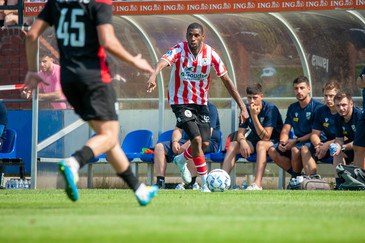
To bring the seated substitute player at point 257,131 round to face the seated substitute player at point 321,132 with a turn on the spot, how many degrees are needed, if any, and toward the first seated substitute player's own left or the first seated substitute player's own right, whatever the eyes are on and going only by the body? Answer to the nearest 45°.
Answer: approximately 135° to the first seated substitute player's own left

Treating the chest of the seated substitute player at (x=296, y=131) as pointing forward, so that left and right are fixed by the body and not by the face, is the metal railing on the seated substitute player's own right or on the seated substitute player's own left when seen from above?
on the seated substitute player's own right

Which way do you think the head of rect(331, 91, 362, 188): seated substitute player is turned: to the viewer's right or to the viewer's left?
to the viewer's left

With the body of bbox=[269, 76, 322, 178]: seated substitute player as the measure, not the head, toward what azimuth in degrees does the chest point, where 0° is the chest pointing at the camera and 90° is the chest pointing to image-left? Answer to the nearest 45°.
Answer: approximately 45°

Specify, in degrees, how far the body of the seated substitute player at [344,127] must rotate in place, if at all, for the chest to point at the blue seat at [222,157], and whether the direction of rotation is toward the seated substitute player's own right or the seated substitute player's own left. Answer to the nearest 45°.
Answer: approximately 45° to the seated substitute player's own right

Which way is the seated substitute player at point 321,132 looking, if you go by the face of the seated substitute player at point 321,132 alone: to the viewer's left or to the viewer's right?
to the viewer's left

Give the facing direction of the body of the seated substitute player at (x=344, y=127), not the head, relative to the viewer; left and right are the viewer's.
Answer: facing the viewer and to the left of the viewer

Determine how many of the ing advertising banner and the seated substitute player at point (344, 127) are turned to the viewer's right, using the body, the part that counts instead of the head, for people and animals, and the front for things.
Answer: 0

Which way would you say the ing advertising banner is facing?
toward the camera

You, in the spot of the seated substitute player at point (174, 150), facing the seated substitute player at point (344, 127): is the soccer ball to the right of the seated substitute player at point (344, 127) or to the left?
right

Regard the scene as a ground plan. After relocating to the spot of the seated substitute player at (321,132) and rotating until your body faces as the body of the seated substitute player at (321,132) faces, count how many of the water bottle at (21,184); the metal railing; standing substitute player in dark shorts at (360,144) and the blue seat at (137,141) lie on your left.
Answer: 1

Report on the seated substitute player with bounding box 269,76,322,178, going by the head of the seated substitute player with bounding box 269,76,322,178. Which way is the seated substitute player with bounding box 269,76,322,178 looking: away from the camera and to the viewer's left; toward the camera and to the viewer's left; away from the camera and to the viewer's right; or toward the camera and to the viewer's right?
toward the camera and to the viewer's left

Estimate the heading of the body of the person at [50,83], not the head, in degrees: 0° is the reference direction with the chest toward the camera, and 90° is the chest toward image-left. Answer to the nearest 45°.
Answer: approximately 45°
